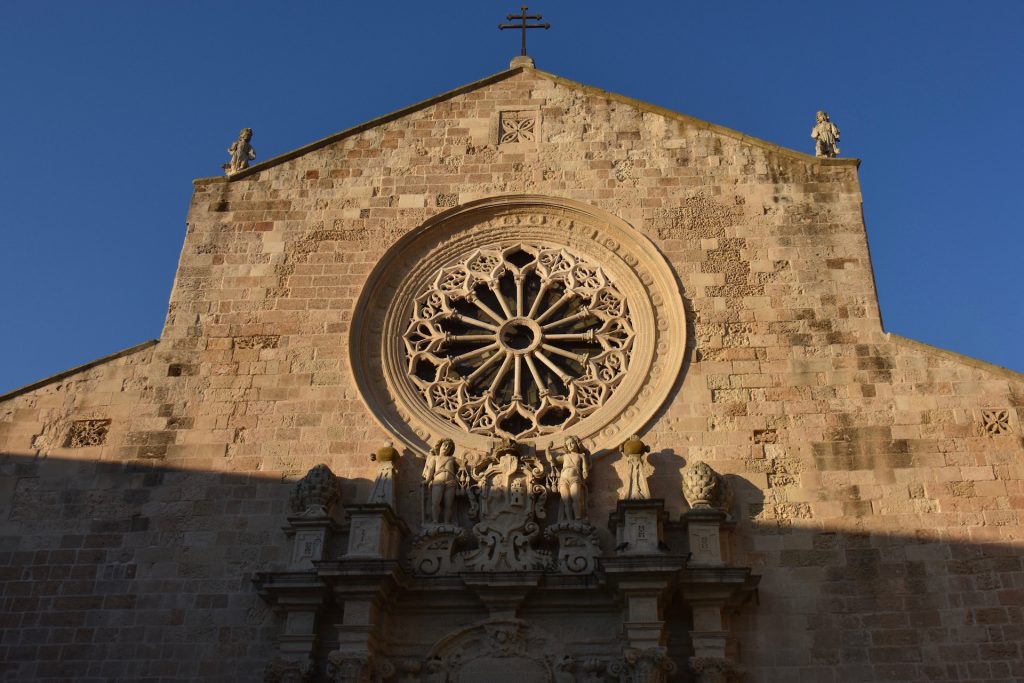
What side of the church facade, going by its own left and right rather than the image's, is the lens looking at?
front
